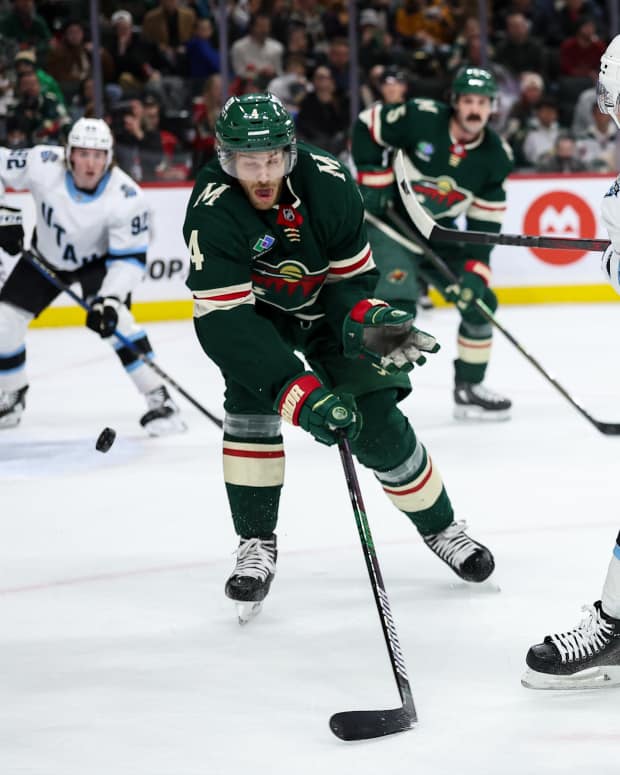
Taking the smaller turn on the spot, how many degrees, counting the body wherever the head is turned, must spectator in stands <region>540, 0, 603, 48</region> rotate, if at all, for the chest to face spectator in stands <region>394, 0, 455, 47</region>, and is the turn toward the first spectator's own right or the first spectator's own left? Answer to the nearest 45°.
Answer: approximately 90° to the first spectator's own right

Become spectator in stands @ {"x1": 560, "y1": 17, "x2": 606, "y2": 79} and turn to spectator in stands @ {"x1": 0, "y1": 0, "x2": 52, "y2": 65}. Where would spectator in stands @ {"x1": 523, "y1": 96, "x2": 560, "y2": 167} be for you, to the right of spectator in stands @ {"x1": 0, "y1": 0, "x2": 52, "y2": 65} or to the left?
left

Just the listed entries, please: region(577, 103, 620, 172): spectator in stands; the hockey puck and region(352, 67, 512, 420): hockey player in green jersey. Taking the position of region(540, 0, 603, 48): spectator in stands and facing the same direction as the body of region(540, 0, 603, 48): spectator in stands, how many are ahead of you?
3

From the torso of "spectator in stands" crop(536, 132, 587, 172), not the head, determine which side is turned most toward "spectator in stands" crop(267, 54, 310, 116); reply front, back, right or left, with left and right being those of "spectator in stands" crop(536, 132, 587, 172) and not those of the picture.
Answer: right

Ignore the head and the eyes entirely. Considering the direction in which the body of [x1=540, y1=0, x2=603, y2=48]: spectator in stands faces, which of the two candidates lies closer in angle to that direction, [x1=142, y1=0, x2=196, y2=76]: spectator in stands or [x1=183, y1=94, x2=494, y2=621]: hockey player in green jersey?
the hockey player in green jersey

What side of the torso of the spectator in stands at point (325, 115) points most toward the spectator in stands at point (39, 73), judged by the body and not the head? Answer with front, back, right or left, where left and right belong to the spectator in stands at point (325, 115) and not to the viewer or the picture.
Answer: right

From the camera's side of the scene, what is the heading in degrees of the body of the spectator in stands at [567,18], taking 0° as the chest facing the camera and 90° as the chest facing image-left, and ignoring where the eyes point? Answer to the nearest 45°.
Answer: approximately 0°

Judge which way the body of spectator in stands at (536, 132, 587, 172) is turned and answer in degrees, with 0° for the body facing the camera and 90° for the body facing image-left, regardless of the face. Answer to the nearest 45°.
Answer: approximately 0°
